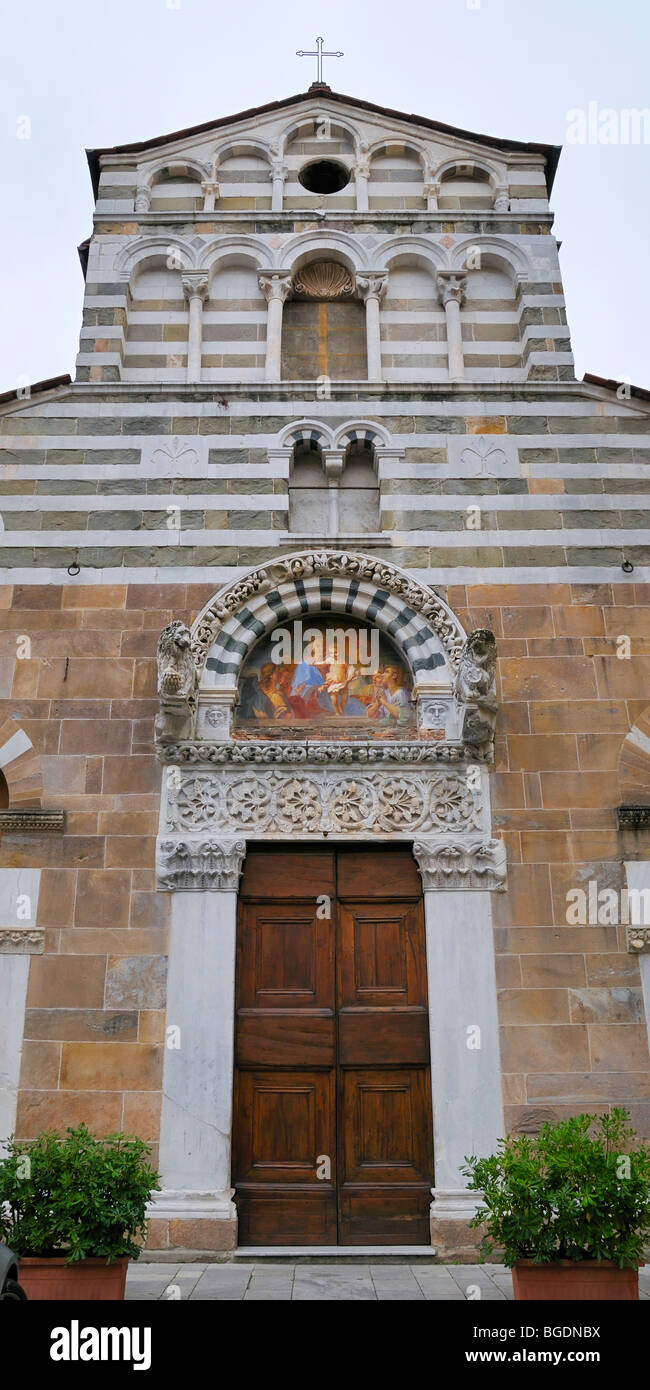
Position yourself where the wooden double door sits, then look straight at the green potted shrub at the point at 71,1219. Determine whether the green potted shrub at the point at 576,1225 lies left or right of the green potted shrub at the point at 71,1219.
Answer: left

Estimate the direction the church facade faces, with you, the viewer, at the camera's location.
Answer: facing the viewer

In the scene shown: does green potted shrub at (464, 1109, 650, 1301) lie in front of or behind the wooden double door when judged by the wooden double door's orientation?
in front

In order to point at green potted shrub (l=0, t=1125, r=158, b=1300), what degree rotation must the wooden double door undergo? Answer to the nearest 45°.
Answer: approximately 45° to its right

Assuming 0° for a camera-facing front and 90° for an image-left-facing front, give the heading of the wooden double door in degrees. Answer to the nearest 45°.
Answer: approximately 0°

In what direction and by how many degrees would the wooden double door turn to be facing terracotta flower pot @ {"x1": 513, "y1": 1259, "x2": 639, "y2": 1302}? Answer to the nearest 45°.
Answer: approximately 45° to its left

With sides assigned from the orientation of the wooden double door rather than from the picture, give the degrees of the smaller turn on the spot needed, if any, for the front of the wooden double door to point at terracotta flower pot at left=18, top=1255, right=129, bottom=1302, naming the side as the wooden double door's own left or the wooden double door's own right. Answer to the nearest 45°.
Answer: approximately 45° to the wooden double door's own right
